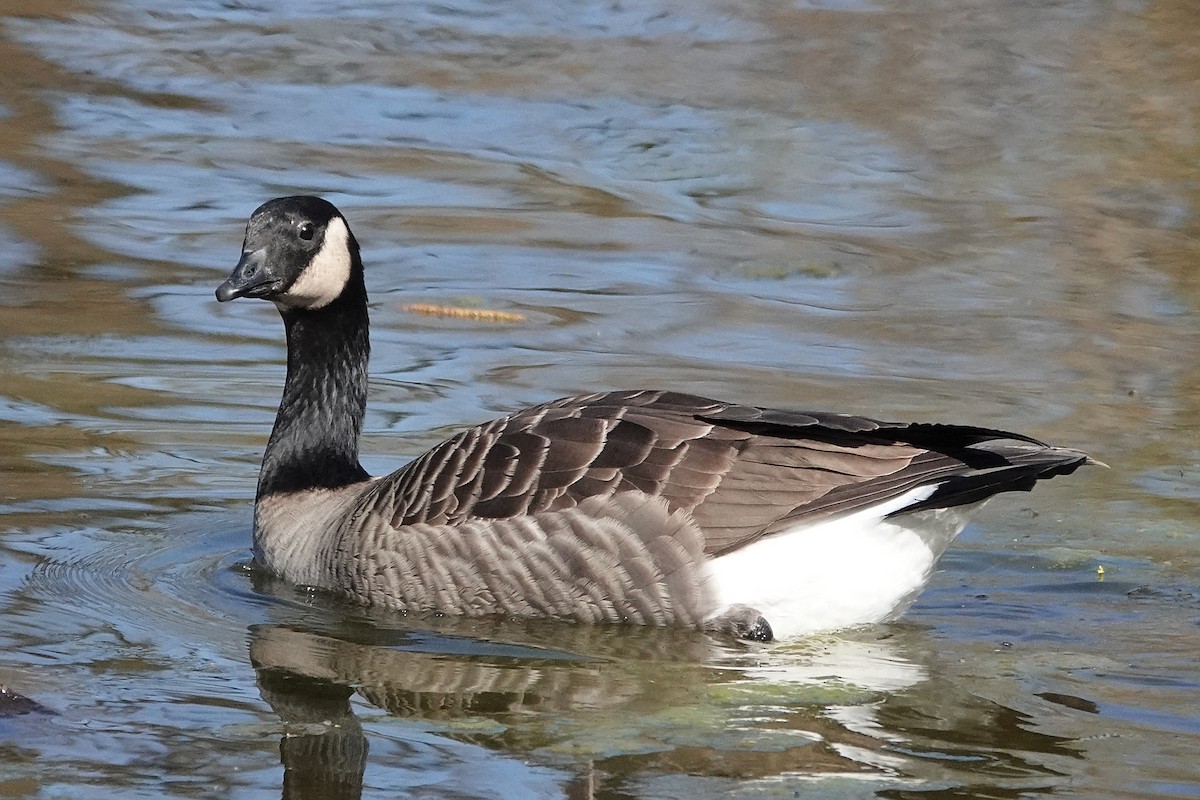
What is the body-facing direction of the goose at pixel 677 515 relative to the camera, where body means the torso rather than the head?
to the viewer's left
